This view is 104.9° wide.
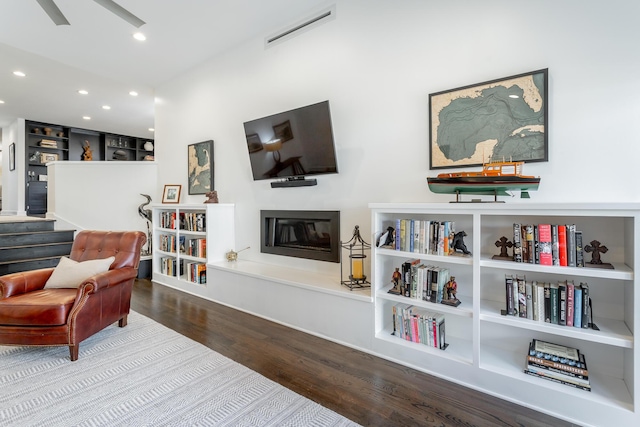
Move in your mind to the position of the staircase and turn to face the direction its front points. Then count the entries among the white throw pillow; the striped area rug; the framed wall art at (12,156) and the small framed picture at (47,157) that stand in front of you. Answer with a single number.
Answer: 2

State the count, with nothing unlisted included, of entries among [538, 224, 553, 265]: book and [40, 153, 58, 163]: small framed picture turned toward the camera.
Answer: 2

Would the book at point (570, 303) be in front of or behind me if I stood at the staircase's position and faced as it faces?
in front

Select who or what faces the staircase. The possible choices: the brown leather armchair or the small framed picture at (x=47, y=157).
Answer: the small framed picture

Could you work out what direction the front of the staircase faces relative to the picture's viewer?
facing the viewer

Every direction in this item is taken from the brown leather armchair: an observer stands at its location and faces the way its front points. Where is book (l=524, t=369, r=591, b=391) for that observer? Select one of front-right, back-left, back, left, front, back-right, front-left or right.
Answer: left

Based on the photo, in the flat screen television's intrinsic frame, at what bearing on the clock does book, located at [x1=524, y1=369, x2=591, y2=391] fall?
The book is roughly at 9 o'clock from the flat screen television.

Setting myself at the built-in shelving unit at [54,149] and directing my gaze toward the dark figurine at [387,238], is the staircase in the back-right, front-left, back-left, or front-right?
front-right

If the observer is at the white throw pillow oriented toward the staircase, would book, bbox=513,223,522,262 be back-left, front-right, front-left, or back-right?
back-right

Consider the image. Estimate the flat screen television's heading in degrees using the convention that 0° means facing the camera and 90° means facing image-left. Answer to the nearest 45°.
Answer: approximately 45°

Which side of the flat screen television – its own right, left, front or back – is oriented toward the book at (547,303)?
left

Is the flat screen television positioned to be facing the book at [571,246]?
no

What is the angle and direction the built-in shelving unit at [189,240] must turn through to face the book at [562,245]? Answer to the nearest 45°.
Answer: approximately 90° to its left

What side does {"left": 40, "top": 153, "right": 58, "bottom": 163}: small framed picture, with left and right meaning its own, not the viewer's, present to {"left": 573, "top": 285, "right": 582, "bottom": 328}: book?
front

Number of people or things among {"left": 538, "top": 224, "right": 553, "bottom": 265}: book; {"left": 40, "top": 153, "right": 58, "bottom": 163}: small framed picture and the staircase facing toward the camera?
3

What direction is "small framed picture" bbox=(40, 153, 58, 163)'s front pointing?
toward the camera
